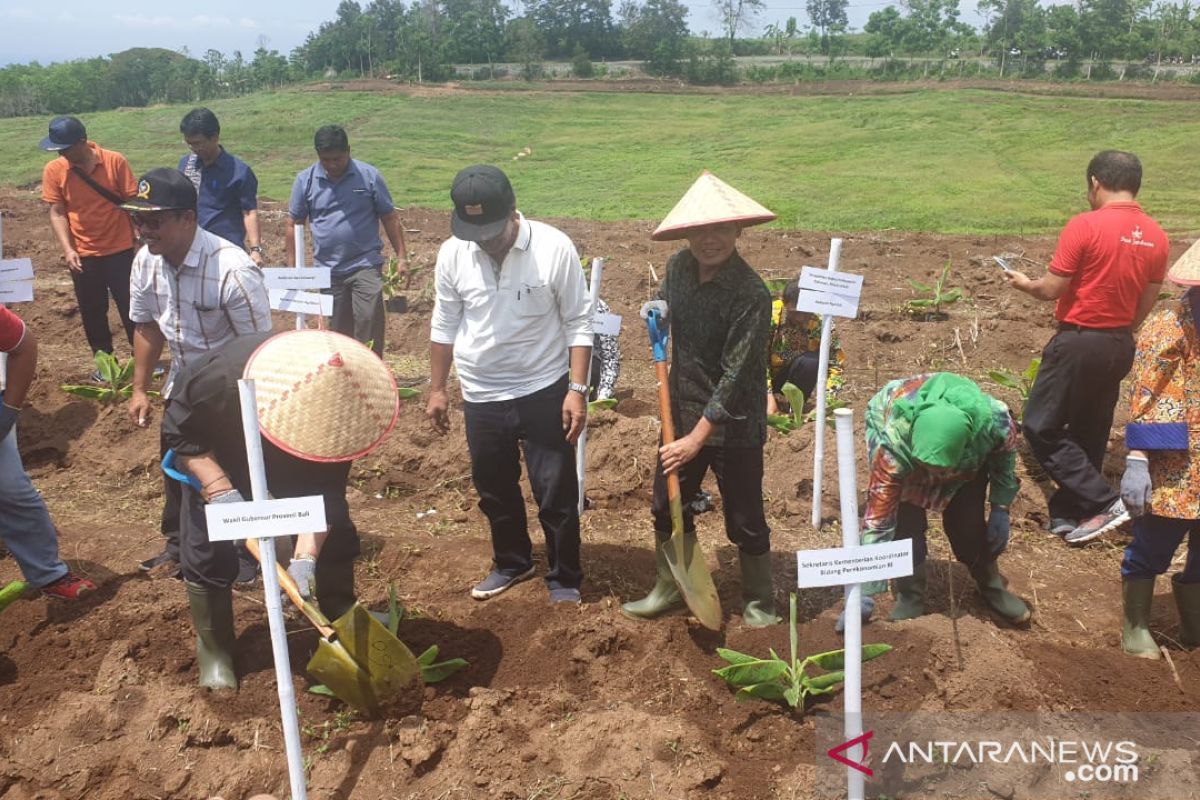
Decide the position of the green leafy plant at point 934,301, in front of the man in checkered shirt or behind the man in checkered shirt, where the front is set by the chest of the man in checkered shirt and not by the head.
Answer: behind

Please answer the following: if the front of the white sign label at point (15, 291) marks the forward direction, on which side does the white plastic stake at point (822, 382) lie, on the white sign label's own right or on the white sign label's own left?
on the white sign label's own left

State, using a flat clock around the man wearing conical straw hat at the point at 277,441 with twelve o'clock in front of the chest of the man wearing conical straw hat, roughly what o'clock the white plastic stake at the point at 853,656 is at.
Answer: The white plastic stake is roughly at 12 o'clock from the man wearing conical straw hat.

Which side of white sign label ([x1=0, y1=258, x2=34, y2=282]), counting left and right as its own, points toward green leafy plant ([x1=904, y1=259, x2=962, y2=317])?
left

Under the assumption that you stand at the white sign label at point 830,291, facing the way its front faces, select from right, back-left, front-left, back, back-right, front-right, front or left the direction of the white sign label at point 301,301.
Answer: right

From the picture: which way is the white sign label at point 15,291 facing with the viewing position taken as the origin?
facing the viewer

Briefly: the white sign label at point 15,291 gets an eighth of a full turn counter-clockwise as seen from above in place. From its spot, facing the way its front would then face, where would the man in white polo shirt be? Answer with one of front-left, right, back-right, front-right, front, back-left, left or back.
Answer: front

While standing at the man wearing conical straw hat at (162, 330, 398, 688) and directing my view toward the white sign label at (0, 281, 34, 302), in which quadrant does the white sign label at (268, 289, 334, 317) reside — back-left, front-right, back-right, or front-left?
front-right

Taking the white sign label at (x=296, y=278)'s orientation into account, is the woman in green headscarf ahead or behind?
ahead

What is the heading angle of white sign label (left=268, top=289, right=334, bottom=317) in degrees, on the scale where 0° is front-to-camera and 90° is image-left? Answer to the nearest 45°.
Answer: approximately 0°

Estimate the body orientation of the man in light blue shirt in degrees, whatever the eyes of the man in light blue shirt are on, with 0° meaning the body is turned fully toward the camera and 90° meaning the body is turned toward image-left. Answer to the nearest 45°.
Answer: approximately 0°

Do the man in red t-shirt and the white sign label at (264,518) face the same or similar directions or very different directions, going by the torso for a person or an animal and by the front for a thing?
very different directions
